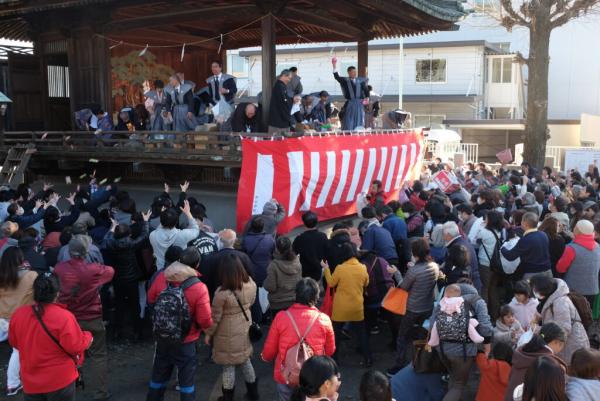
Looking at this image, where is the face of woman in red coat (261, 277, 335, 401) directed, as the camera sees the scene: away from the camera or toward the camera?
away from the camera

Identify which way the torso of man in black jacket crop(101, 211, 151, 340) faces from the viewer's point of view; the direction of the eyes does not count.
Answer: away from the camera

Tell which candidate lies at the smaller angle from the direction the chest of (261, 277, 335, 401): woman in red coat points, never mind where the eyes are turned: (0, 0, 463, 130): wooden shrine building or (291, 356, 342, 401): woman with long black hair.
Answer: the wooden shrine building

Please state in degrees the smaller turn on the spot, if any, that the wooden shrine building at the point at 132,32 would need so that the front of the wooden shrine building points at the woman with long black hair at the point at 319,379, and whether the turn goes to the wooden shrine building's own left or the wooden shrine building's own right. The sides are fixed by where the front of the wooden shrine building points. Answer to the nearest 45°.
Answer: approximately 45° to the wooden shrine building's own right

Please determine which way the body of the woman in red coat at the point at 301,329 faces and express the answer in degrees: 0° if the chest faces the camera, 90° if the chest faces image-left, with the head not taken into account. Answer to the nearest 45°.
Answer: approximately 180°

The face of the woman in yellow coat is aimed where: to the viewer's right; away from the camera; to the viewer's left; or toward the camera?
away from the camera

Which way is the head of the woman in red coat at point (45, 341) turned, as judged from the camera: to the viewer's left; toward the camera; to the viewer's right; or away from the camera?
away from the camera

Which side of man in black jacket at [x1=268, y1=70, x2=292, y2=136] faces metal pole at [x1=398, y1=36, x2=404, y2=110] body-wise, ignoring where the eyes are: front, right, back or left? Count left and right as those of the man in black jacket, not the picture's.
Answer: front

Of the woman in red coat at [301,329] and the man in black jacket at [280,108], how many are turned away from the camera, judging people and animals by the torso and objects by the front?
1

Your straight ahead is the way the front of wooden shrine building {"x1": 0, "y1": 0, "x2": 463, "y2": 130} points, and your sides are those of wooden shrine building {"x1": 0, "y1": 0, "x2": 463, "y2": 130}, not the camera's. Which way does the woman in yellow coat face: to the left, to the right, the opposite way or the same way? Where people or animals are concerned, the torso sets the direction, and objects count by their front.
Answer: the opposite way
